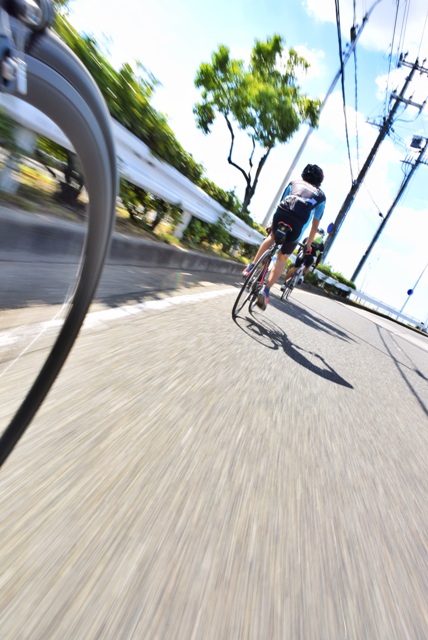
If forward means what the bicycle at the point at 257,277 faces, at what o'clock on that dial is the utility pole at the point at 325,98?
The utility pole is roughly at 12 o'clock from the bicycle.

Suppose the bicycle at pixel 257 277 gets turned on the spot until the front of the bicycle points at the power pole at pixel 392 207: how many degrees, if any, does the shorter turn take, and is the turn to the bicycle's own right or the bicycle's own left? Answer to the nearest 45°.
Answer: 0° — it already faces it

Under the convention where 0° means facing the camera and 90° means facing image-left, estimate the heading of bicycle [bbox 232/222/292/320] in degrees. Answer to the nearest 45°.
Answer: approximately 180°

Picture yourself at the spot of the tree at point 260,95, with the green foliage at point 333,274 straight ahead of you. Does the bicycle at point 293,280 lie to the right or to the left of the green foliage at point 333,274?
right

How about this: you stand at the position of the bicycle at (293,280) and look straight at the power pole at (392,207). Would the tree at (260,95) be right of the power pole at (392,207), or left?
left

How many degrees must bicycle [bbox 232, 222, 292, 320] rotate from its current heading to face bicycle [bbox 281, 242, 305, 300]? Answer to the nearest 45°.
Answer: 0° — it already faces it

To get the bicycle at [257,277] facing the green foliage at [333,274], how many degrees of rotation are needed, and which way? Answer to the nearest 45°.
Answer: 0° — it already faces it

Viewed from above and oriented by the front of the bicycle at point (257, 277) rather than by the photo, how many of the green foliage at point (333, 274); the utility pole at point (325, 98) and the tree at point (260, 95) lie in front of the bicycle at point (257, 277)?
3
